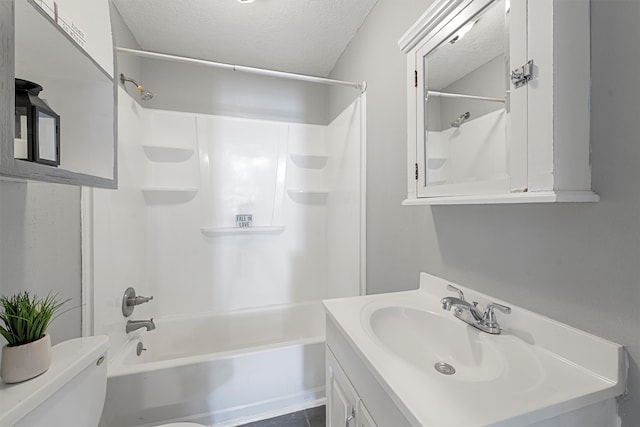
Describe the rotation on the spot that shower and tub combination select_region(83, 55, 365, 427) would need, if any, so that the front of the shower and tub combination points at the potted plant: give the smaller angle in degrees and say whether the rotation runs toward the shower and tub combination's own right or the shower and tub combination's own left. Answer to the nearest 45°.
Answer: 0° — it already faces it

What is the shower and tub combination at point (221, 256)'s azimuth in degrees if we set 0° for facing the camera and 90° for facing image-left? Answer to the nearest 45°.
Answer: approximately 0°

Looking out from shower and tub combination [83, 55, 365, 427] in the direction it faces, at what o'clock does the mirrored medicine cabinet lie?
The mirrored medicine cabinet is roughly at 11 o'clock from the shower and tub combination.

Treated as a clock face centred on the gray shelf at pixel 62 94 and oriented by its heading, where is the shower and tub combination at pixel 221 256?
The shower and tub combination is roughly at 9 o'clock from the gray shelf.

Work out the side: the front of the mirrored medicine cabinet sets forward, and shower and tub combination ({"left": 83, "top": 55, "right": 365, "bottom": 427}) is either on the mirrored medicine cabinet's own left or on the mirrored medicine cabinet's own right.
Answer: on the mirrored medicine cabinet's own right

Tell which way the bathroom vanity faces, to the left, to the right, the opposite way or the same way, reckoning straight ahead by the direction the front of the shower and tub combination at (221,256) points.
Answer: to the right

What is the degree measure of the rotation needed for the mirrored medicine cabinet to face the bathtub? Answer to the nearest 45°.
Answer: approximately 45° to its right

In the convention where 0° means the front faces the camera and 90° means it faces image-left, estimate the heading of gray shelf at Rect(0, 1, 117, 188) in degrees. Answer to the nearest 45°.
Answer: approximately 315°

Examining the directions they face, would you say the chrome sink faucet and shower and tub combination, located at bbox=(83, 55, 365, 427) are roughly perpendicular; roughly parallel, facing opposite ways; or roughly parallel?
roughly perpendicular

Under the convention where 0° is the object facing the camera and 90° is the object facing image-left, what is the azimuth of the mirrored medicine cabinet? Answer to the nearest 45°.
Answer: approximately 45°
